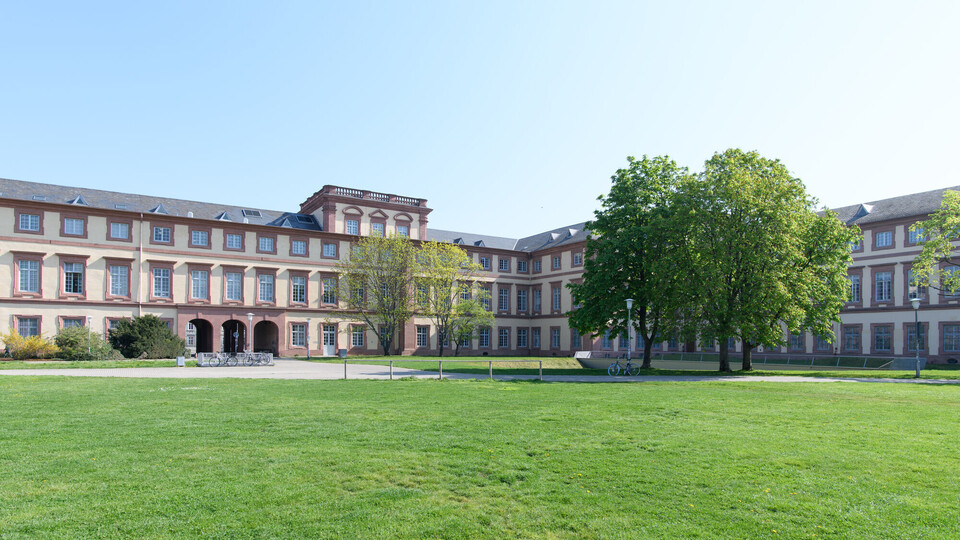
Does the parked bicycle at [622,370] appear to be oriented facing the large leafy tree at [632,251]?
no
